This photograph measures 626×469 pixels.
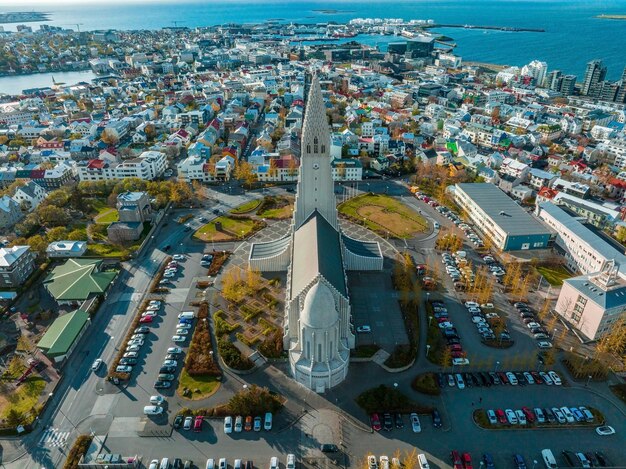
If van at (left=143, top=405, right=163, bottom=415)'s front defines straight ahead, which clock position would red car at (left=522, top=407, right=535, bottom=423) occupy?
The red car is roughly at 1 o'clock from the van.

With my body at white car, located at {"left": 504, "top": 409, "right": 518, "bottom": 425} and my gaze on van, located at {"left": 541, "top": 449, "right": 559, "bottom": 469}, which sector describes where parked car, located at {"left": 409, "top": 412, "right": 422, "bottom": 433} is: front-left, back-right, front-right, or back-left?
back-right

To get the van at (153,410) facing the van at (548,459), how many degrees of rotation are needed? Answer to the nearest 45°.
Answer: approximately 45° to its right

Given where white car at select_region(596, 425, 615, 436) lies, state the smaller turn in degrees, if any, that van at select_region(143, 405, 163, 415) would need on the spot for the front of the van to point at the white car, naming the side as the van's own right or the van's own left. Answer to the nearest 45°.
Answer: approximately 45° to the van's own right
